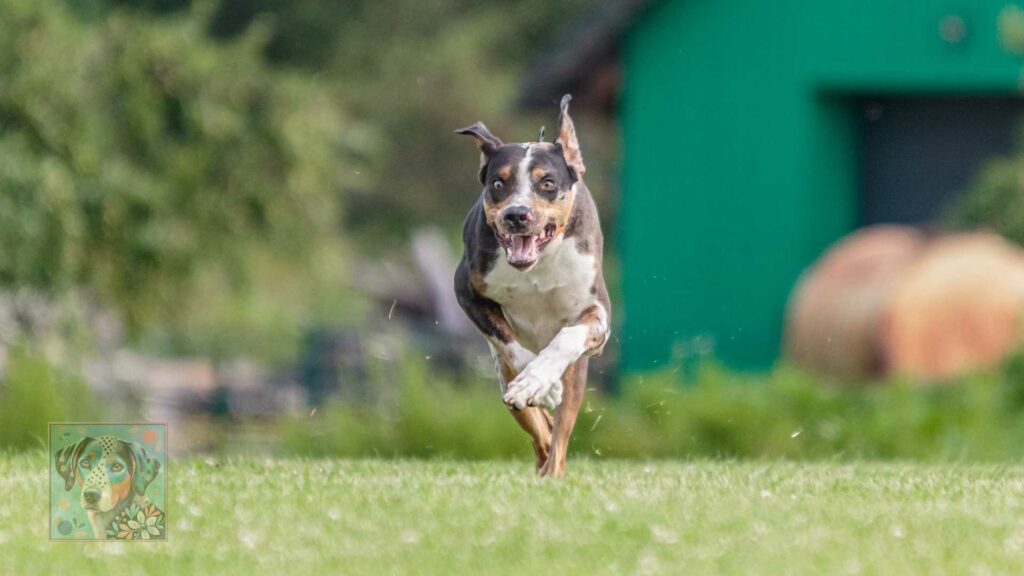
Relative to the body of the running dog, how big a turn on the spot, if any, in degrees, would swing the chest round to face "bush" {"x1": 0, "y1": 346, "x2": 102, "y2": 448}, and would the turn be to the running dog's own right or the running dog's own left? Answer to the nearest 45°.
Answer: approximately 135° to the running dog's own right

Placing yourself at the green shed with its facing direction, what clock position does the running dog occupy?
The running dog is roughly at 12 o'clock from the green shed.

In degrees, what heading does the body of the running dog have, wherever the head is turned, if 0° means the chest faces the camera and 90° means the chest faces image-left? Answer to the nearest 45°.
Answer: approximately 0°

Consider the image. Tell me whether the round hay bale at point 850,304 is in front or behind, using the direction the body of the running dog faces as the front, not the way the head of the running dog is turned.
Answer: behind

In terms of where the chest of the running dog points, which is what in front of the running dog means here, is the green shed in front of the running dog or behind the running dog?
behind

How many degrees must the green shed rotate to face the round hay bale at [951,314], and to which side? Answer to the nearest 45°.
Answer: approximately 45° to its left

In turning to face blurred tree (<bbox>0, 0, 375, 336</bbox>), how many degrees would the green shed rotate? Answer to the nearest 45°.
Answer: approximately 45° to its right

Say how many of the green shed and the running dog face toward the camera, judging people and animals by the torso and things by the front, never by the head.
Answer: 2
